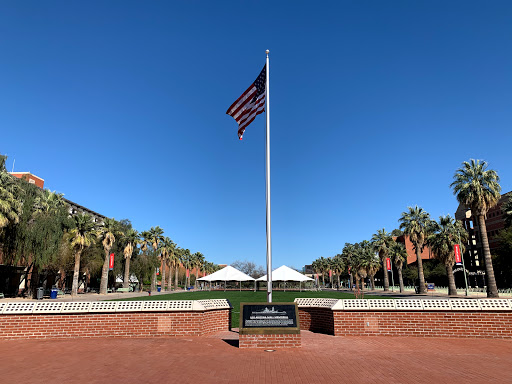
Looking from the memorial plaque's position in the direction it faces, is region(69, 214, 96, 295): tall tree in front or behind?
behind

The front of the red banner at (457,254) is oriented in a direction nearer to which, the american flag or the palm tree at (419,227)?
the american flag

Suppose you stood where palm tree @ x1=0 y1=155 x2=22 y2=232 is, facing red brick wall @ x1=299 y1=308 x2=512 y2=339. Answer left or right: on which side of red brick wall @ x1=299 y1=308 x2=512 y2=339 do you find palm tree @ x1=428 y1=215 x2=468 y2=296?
left

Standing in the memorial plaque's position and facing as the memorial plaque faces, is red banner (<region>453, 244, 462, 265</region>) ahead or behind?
behind

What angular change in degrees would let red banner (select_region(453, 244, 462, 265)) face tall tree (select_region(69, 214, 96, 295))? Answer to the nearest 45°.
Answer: approximately 45° to its right
